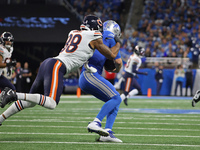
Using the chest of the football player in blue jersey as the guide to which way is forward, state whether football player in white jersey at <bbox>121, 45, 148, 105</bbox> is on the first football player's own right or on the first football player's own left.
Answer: on the first football player's own left
